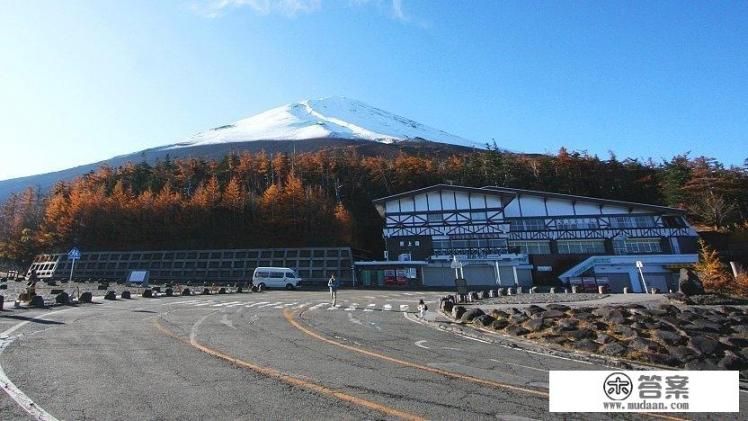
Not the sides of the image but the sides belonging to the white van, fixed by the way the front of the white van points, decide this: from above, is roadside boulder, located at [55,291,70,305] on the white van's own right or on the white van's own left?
on the white van's own right

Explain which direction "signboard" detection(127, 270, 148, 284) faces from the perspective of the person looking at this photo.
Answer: facing the viewer

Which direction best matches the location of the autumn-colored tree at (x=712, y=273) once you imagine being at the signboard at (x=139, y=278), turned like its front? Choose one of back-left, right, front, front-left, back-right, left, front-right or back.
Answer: front-left

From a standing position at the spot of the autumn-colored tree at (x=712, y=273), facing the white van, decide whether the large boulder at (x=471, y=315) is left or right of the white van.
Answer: left

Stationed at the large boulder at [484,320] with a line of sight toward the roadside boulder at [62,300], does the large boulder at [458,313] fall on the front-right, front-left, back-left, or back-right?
front-right

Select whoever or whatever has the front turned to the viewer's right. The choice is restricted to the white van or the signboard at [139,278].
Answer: the white van

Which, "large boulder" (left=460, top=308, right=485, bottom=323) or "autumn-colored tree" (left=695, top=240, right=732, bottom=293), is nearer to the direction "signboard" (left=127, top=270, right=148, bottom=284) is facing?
the large boulder

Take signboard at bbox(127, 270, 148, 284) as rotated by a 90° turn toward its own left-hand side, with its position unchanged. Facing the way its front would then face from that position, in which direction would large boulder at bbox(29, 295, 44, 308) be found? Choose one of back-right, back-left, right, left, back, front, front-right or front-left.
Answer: right

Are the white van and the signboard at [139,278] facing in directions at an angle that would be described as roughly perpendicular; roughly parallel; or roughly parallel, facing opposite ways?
roughly perpendicular

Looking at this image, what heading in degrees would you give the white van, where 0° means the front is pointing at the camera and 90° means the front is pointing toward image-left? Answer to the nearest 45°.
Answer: approximately 270°
